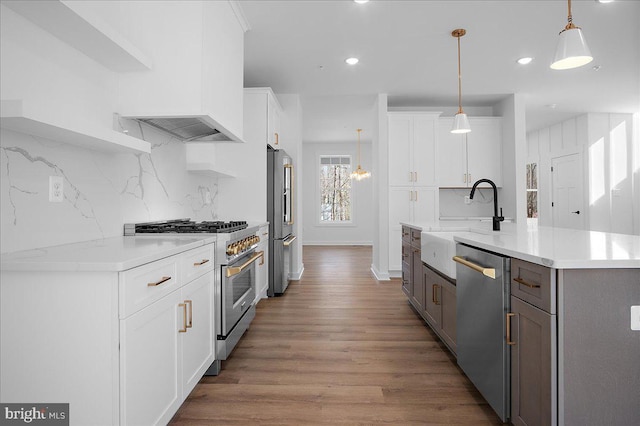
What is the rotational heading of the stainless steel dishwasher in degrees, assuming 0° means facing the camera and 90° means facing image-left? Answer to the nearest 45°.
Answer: approximately 45°

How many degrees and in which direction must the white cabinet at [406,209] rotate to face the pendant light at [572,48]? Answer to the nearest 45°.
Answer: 0° — it already faces it

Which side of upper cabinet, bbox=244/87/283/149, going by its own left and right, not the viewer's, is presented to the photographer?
right

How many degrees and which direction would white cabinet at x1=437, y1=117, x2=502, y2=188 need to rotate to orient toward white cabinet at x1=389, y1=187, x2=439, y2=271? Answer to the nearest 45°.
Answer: approximately 45° to its right

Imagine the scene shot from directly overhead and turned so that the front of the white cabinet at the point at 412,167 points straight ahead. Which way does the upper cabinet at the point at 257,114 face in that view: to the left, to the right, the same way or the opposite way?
to the left

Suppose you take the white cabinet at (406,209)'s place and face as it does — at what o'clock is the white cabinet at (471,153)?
the white cabinet at (471,153) is roughly at 8 o'clock from the white cabinet at (406,209).
